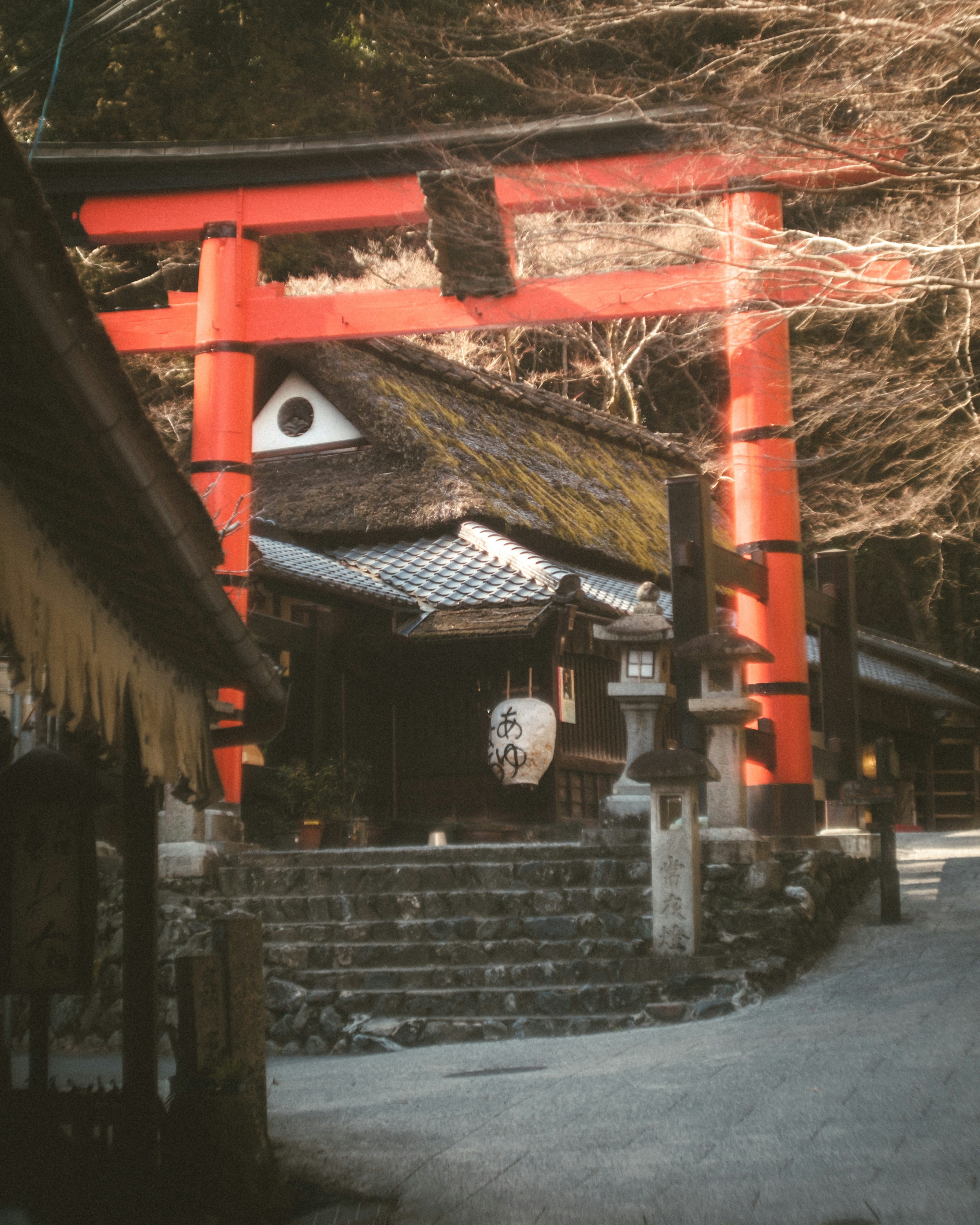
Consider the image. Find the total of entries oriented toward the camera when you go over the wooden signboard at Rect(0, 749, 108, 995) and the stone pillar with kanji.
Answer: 2

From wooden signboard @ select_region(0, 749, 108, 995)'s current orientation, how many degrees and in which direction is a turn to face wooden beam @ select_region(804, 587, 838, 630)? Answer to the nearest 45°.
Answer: approximately 135° to its left

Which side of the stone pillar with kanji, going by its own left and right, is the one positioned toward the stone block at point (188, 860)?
right

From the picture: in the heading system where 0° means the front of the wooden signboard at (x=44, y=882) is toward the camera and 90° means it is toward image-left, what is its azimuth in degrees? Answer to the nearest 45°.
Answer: approximately 0°

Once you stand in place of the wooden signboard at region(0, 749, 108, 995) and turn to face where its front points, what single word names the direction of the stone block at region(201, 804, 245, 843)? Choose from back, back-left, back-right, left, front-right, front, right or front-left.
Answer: back

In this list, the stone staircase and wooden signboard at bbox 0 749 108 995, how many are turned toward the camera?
2
